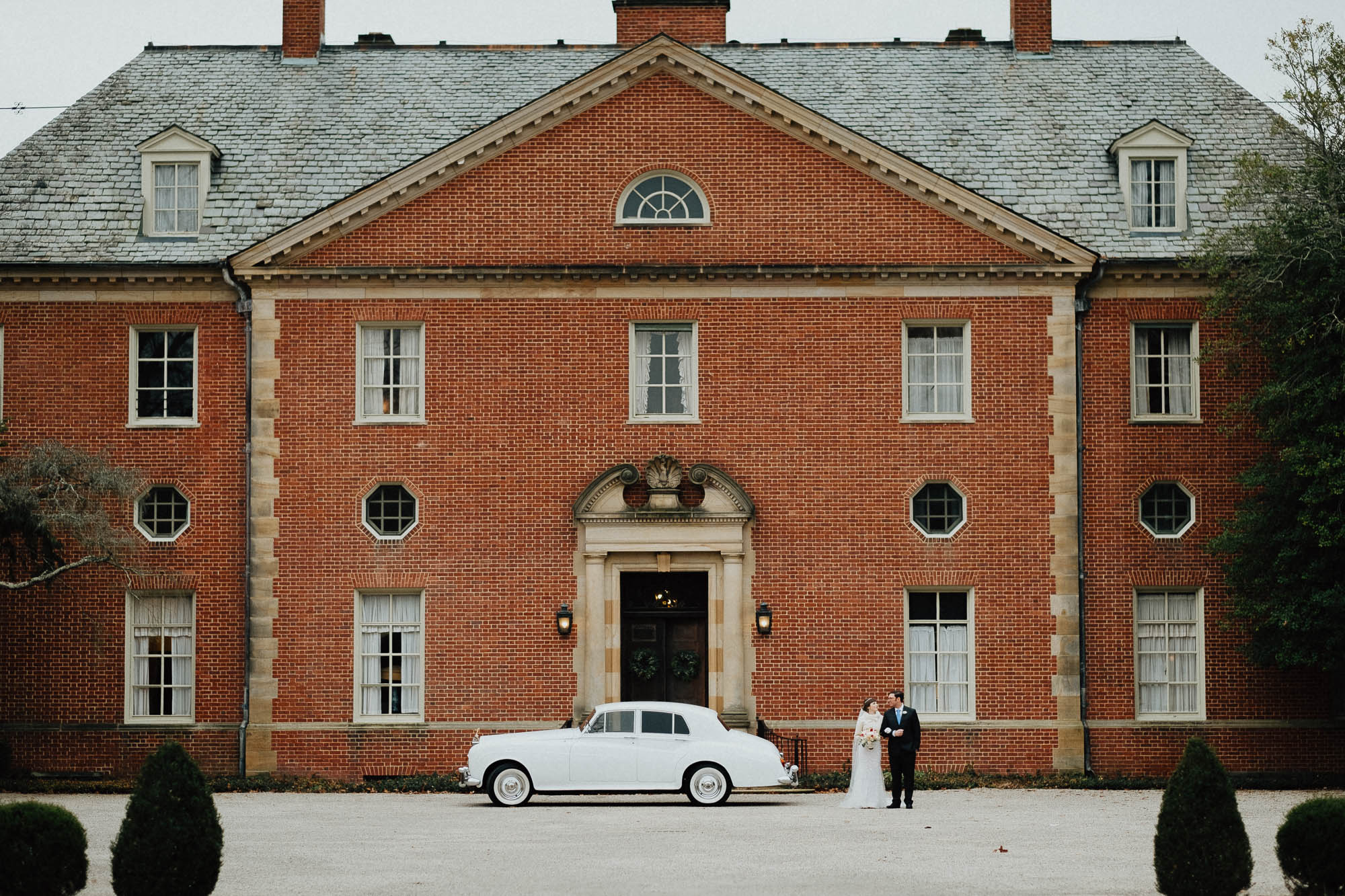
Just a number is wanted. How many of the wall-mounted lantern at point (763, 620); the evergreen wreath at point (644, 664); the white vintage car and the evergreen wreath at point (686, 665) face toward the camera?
3

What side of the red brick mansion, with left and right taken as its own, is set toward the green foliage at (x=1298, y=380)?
left

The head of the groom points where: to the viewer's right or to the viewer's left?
to the viewer's left

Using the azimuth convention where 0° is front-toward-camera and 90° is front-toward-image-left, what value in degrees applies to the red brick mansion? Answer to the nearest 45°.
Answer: approximately 0°

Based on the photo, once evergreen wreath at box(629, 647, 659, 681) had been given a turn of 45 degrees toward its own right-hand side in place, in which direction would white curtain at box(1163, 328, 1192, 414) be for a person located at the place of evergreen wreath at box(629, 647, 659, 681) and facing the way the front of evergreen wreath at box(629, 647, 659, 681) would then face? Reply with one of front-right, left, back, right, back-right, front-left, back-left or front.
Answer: back-left

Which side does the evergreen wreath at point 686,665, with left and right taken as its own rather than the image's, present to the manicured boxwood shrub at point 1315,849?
front

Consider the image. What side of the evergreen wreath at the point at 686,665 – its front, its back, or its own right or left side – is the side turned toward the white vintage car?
front
